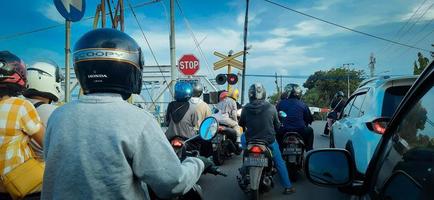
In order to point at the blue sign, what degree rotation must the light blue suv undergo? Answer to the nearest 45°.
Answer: approximately 90° to its left

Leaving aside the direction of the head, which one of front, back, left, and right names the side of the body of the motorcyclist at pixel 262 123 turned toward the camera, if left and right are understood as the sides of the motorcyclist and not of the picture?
back

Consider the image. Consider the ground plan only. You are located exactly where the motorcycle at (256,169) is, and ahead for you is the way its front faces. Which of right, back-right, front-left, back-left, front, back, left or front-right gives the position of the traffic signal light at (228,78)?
front

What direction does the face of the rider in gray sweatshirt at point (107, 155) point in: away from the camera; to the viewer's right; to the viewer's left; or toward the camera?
away from the camera

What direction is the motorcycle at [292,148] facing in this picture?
away from the camera

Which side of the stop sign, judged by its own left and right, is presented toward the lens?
front

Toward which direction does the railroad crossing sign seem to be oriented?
toward the camera

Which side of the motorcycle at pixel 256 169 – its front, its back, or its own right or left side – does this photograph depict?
back

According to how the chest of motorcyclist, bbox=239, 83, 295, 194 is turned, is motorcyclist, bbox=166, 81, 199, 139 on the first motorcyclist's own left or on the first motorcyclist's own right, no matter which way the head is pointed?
on the first motorcyclist's own left

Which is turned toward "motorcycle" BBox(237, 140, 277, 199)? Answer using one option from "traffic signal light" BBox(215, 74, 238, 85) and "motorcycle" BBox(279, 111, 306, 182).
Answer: the traffic signal light

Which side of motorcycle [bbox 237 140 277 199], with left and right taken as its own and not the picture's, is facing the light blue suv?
right

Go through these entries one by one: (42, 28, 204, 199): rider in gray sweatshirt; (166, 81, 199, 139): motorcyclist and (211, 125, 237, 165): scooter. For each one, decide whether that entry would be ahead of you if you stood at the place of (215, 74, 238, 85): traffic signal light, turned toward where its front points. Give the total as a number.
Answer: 3

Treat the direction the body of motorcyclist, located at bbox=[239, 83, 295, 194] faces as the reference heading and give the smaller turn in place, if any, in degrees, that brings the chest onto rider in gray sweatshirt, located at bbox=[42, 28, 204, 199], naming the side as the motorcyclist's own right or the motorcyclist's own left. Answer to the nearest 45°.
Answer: approximately 180°

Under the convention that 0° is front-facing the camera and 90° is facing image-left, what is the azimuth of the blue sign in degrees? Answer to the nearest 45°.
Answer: approximately 0°

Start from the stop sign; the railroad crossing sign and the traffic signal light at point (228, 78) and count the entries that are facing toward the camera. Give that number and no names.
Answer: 3

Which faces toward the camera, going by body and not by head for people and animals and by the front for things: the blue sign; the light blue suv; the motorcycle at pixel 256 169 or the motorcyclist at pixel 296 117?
the blue sign

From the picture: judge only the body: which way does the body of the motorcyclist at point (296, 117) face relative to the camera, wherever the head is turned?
away from the camera

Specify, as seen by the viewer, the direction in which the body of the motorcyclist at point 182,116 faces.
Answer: away from the camera

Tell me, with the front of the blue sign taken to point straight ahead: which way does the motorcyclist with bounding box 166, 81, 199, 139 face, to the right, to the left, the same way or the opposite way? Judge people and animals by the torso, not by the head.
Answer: the opposite way

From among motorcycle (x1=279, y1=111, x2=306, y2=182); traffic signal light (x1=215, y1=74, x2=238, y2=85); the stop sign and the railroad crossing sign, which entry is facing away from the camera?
the motorcycle

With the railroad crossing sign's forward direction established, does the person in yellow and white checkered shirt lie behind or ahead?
ahead
